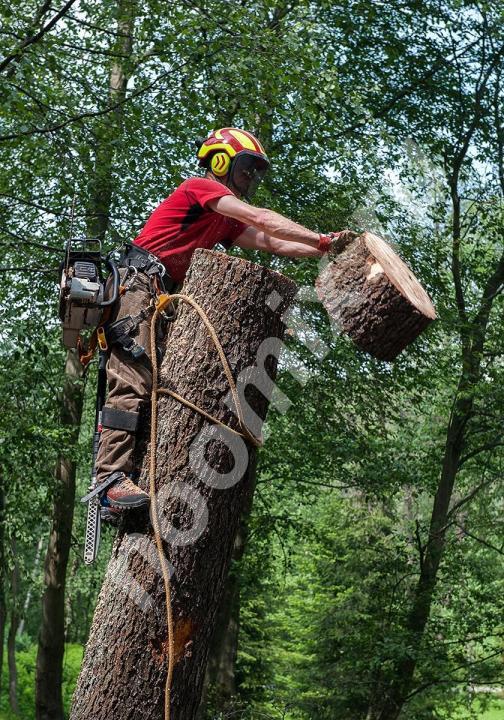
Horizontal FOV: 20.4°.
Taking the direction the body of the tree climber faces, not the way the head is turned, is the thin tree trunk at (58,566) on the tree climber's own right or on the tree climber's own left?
on the tree climber's own left

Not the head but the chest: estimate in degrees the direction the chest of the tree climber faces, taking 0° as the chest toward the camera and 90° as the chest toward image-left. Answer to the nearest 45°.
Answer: approximately 270°

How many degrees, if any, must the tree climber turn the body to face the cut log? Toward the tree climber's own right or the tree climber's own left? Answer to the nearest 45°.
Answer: approximately 45° to the tree climber's own right

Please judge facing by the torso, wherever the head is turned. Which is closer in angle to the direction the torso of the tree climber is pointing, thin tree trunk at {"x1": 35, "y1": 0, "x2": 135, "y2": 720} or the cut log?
the cut log
